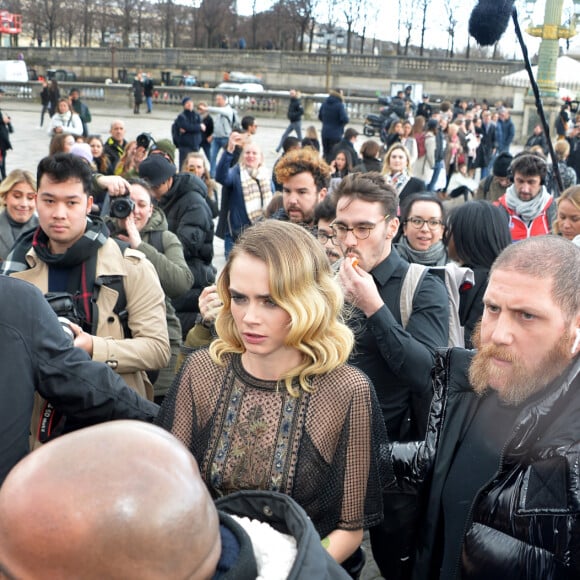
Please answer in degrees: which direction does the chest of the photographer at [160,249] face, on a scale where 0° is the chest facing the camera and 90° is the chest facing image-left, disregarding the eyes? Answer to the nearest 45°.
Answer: approximately 45°

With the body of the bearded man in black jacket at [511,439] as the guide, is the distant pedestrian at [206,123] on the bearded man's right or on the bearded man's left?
on the bearded man's right

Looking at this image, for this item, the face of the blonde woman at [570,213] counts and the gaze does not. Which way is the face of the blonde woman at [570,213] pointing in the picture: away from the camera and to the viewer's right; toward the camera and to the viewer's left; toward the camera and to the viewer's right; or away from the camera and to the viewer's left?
toward the camera and to the viewer's left

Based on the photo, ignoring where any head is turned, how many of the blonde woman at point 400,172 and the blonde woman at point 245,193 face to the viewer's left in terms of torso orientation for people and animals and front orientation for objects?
0

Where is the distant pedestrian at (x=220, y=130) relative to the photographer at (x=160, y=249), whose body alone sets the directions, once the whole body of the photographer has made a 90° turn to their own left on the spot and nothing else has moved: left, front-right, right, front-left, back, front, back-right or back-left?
back-left

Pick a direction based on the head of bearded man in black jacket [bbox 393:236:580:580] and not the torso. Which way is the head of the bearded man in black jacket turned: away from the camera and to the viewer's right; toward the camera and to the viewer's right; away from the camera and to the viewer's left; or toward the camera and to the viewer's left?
toward the camera and to the viewer's left

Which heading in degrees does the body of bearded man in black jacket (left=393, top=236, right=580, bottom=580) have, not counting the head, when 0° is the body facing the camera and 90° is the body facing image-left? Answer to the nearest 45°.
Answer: approximately 45°

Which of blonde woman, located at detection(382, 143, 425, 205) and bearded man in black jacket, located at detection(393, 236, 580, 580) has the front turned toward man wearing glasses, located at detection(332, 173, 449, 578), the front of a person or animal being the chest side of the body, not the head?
the blonde woman

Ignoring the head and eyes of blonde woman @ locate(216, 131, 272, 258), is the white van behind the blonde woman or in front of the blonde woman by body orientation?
behind

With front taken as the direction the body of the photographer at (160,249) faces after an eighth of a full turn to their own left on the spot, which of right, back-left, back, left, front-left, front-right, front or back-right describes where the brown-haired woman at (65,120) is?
back
